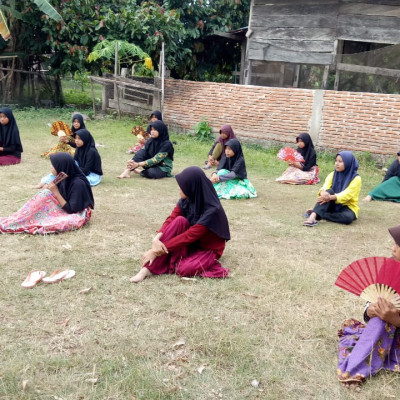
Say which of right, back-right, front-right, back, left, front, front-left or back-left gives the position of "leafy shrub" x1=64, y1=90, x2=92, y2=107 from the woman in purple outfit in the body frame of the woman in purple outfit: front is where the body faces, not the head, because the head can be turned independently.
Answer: front-right

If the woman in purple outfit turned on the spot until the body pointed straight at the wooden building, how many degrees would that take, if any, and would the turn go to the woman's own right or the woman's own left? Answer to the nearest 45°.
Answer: approximately 90° to the woman's own right

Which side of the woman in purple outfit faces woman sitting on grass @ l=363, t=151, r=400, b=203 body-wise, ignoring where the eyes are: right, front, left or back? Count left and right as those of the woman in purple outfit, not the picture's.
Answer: right

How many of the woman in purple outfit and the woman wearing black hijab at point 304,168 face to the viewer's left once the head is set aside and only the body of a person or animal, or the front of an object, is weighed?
2

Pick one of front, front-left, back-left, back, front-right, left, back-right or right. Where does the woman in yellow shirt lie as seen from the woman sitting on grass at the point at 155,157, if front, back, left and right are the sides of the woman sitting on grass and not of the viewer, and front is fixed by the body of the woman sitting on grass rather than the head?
back-left

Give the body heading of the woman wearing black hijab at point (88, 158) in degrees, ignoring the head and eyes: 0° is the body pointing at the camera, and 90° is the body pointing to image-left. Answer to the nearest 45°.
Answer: approximately 90°

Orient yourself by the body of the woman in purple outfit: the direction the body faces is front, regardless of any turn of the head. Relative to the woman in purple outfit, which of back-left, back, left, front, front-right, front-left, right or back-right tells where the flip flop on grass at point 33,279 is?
front

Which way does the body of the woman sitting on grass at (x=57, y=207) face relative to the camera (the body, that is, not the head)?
to the viewer's left

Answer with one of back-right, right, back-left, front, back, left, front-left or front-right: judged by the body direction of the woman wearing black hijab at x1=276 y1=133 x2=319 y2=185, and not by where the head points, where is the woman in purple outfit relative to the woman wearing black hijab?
left

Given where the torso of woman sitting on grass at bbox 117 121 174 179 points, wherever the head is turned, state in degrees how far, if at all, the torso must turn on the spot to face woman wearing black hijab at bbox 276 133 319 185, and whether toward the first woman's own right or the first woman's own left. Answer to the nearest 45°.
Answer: approximately 180°

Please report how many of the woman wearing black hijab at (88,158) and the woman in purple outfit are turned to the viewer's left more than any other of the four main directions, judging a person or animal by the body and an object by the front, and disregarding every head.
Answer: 2

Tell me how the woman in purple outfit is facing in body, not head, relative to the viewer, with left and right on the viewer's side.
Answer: facing to the left of the viewer
